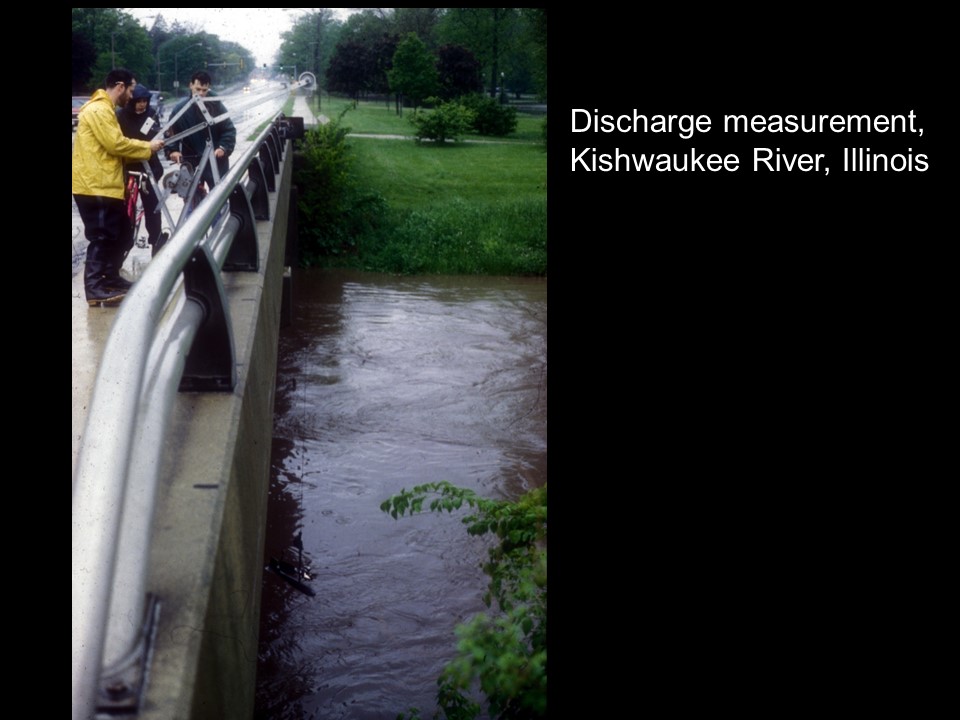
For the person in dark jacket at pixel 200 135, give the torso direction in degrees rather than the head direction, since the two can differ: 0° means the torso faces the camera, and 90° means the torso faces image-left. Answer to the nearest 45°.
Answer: approximately 0°

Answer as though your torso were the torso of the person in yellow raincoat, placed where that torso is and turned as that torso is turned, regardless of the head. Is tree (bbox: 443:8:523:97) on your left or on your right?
on your left

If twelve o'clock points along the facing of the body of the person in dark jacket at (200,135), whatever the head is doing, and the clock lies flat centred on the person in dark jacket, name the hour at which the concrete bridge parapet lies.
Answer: The concrete bridge parapet is roughly at 12 o'clock from the person in dark jacket.

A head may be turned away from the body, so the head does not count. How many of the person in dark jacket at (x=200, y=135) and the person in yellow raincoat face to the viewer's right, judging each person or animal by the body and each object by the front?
1

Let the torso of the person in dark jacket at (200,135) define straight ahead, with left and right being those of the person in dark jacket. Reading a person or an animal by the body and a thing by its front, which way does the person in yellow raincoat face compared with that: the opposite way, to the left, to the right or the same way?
to the left

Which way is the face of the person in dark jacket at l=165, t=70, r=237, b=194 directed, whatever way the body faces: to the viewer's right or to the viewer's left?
to the viewer's right

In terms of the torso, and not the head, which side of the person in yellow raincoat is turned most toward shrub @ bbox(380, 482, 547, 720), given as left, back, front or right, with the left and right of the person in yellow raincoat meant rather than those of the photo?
right

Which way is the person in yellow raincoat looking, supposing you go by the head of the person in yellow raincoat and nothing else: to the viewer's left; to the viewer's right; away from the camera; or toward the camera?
to the viewer's right

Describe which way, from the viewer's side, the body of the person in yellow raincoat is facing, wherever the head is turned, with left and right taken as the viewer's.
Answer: facing to the right of the viewer
